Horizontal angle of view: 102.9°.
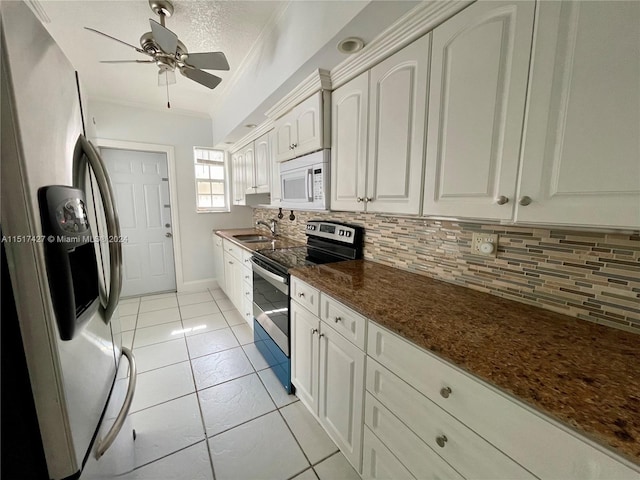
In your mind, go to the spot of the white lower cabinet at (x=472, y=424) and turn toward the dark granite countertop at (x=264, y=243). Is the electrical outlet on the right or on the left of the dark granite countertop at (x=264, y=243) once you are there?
right

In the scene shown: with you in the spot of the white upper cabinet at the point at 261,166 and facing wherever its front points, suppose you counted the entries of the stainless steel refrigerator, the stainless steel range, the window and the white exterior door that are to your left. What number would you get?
2

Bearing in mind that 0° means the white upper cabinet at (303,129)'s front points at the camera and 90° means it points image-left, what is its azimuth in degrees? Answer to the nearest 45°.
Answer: approximately 45°

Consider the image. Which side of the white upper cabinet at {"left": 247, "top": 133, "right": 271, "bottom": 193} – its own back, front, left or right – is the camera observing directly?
left

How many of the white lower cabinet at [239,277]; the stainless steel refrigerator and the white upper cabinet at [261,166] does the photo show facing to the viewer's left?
2

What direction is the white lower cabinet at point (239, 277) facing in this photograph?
to the viewer's left

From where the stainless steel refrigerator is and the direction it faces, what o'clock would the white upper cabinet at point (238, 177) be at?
The white upper cabinet is roughly at 10 o'clock from the stainless steel refrigerator.

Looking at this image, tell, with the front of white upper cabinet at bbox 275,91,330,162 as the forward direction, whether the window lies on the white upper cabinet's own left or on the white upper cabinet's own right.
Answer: on the white upper cabinet's own right

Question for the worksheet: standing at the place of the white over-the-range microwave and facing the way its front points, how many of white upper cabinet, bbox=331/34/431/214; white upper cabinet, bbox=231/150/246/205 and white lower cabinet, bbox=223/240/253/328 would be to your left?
1

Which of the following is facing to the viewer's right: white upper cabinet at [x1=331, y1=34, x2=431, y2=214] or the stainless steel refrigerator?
the stainless steel refrigerator

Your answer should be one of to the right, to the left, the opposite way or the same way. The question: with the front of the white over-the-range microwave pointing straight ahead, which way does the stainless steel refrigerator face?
the opposite way

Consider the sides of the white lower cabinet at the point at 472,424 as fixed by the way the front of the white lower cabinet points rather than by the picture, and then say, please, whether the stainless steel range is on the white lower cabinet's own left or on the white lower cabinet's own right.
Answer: on the white lower cabinet's own right

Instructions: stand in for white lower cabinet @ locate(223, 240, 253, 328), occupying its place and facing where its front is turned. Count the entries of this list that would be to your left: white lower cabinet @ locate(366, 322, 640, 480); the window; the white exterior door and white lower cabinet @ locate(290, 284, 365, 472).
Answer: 2

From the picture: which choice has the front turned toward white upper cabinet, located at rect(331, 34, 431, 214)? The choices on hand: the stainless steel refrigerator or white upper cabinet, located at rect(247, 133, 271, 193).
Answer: the stainless steel refrigerator

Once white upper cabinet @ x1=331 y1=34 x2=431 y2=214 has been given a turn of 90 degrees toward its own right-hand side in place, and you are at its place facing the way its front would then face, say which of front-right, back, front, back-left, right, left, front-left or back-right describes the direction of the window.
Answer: front
